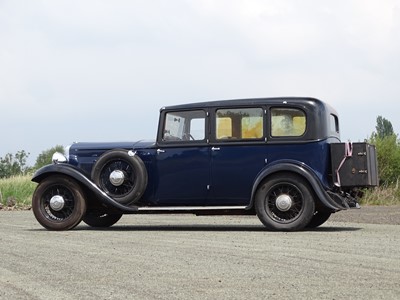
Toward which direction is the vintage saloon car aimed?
to the viewer's left

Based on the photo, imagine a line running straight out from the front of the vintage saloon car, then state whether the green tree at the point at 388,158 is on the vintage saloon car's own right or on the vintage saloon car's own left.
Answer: on the vintage saloon car's own right
